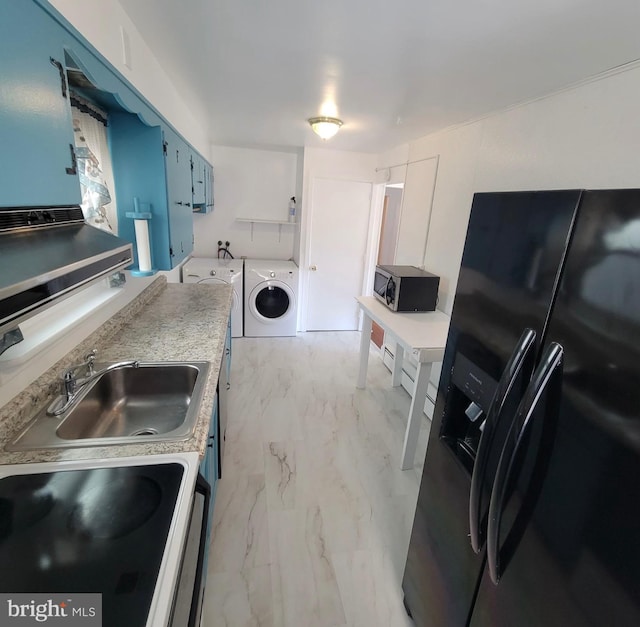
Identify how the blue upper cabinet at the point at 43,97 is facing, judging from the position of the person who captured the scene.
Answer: facing the viewer and to the right of the viewer

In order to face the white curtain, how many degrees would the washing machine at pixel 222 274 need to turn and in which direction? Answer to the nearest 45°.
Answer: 0° — it already faces it

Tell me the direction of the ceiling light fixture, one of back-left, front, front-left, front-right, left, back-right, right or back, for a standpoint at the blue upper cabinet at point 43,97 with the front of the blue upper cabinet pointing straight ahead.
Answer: left

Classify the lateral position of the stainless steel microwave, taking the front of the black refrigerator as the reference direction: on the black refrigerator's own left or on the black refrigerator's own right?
on the black refrigerator's own right

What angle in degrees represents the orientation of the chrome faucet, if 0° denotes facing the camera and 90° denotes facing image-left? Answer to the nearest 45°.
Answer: approximately 270°

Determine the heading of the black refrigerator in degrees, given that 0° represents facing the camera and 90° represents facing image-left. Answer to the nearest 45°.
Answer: approximately 45°

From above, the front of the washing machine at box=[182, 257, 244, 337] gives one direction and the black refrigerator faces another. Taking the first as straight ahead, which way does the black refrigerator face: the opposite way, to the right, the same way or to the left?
to the right

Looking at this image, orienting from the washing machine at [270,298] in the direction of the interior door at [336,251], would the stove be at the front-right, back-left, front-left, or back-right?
back-right

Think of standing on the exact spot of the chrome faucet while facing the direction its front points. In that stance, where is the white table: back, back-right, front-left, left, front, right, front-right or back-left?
front

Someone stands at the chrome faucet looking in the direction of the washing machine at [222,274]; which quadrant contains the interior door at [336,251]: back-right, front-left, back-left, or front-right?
front-right

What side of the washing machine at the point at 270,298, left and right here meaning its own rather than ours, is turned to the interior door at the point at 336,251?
left

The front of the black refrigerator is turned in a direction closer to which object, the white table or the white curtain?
the white curtain

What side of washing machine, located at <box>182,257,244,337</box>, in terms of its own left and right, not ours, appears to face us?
front

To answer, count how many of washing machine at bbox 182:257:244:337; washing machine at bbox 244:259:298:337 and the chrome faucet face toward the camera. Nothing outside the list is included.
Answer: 2

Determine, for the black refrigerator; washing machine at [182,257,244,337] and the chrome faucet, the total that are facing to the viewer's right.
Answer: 1

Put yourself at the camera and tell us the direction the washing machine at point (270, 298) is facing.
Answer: facing the viewer

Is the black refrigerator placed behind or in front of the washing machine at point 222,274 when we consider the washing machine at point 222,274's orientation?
in front
